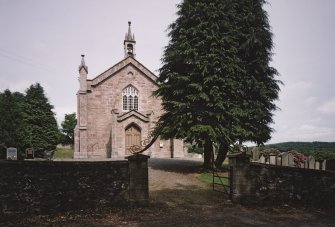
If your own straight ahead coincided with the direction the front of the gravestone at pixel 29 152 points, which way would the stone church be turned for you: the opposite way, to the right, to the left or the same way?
the same way

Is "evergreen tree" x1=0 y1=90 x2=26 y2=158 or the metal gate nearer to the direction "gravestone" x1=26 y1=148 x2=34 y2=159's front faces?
the metal gate

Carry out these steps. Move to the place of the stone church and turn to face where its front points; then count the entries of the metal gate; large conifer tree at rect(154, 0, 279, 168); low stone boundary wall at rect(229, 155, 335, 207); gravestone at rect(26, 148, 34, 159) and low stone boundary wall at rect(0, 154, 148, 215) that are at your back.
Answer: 0

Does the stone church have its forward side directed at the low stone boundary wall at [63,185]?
yes

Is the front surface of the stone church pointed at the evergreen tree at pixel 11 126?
no

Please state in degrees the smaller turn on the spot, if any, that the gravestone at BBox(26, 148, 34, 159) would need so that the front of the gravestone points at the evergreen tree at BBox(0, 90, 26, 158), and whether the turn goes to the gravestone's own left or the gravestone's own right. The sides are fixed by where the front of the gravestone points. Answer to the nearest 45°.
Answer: approximately 180°

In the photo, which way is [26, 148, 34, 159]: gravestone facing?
toward the camera

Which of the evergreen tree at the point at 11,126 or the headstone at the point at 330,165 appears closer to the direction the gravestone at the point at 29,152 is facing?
the headstone

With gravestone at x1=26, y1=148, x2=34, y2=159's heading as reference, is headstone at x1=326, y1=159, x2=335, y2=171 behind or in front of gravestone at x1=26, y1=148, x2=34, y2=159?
in front

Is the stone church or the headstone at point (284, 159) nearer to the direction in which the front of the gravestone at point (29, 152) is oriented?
the headstone

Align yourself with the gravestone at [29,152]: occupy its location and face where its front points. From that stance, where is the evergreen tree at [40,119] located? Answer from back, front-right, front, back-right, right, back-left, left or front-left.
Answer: back
